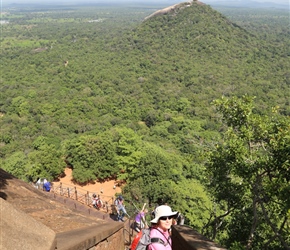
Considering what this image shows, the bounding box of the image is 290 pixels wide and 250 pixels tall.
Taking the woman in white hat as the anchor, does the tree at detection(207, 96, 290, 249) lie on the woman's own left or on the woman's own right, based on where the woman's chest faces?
on the woman's own left

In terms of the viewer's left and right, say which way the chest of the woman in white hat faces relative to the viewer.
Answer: facing the viewer and to the right of the viewer
